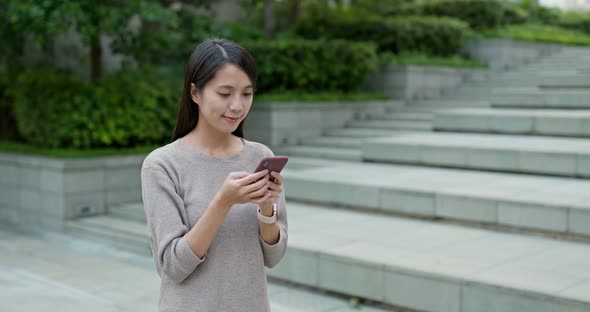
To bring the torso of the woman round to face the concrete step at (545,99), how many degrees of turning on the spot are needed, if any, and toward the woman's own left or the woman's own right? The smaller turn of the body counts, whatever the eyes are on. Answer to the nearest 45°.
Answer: approximately 90° to the woman's own left

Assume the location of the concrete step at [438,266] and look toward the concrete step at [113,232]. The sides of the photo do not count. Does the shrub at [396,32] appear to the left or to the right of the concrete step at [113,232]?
right

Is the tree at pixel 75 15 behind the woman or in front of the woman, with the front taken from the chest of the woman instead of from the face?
behind

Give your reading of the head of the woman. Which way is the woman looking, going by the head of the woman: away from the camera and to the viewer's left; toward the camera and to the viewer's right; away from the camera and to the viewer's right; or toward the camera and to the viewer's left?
toward the camera and to the viewer's right

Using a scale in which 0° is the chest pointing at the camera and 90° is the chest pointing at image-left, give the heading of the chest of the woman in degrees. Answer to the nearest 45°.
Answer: approximately 315°

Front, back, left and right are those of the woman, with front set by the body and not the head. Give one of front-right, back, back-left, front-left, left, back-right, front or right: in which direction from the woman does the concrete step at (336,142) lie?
back-left

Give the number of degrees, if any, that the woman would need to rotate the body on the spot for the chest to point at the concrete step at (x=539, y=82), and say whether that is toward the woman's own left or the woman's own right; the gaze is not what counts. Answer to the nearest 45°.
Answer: approximately 90° to the woman's own left

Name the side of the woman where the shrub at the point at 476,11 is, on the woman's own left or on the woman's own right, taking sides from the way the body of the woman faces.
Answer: on the woman's own left

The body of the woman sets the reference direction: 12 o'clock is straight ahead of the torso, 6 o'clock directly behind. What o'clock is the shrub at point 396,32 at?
The shrub is roughly at 8 o'clock from the woman.

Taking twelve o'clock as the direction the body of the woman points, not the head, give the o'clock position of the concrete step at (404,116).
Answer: The concrete step is roughly at 8 o'clock from the woman.
